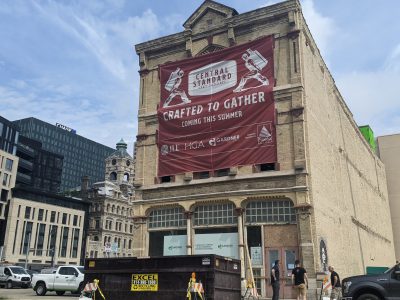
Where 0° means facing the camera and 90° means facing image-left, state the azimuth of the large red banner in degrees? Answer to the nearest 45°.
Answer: approximately 45°

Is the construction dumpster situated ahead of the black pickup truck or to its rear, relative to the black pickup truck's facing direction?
ahead

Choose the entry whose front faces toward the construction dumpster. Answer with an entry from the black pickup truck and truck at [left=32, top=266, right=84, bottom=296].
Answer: the black pickup truck

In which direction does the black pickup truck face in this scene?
to the viewer's left

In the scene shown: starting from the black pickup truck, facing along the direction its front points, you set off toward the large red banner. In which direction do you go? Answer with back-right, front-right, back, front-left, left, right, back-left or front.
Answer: front-right

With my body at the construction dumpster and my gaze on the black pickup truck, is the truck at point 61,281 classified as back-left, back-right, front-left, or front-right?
back-left

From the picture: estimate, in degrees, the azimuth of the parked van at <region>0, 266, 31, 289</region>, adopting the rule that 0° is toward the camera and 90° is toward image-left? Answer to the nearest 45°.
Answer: approximately 315°

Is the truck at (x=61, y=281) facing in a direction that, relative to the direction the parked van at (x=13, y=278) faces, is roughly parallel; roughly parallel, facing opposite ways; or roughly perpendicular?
roughly perpendicular
